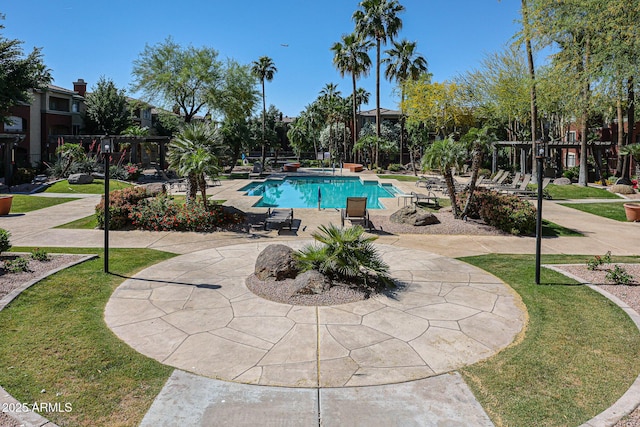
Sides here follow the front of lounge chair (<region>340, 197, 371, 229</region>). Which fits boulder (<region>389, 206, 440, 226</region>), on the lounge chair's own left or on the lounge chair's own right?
on the lounge chair's own right

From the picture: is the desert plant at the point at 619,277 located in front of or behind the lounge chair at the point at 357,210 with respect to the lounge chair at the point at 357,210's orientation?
behind

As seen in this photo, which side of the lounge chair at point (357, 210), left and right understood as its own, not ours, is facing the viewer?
back

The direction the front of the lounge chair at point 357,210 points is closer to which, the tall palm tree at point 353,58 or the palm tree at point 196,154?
the tall palm tree

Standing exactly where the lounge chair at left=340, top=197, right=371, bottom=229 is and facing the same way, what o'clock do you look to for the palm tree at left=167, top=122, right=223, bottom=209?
The palm tree is roughly at 9 o'clock from the lounge chair.
